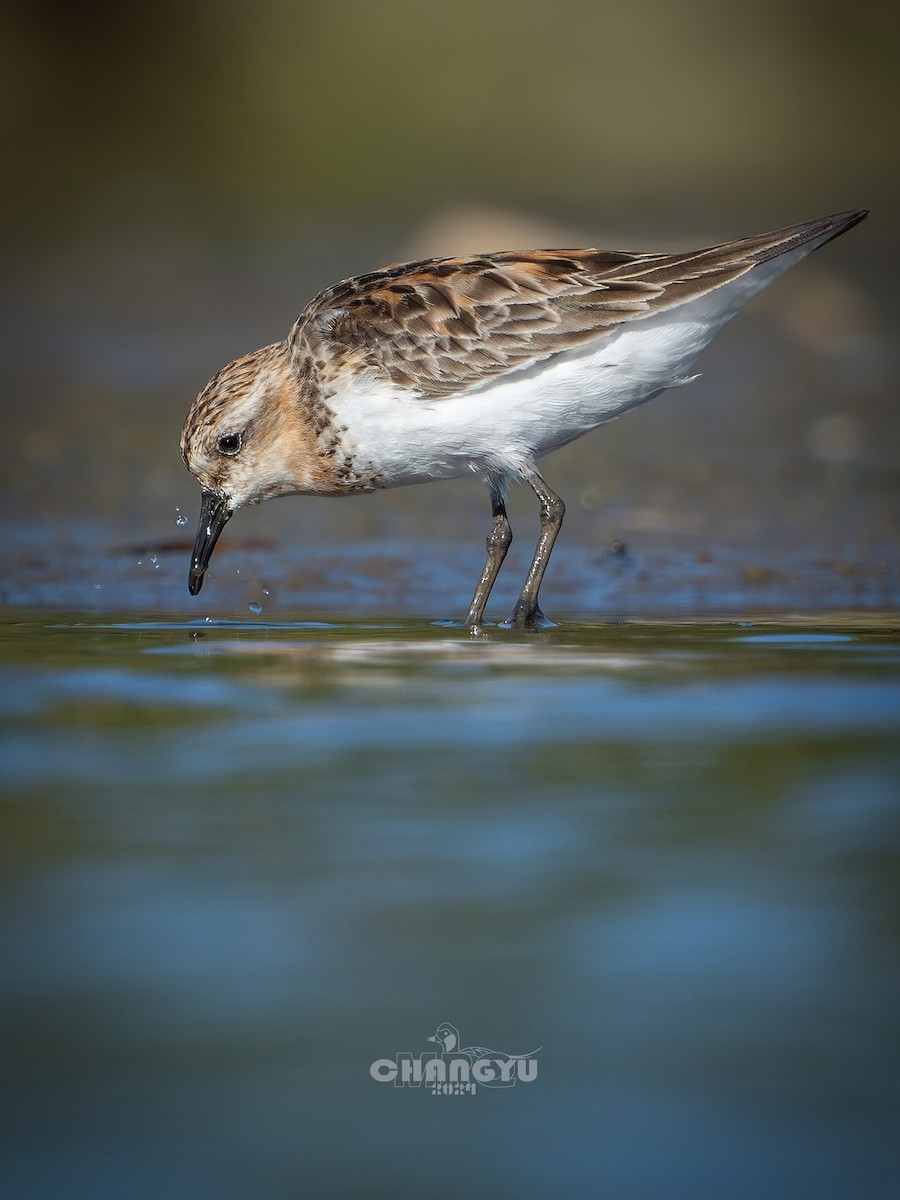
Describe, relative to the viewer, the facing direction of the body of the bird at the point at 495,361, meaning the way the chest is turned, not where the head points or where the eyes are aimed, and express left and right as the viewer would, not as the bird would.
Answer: facing to the left of the viewer
